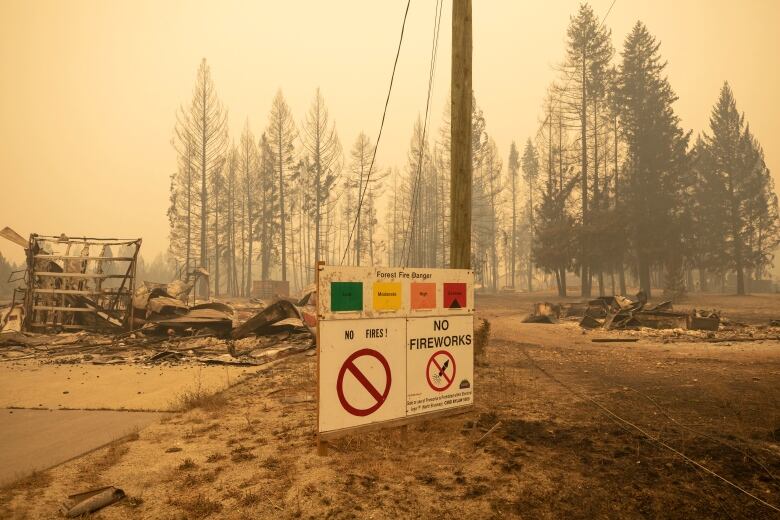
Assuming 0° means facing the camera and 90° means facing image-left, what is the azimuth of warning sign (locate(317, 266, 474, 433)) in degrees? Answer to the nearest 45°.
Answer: approximately 315°

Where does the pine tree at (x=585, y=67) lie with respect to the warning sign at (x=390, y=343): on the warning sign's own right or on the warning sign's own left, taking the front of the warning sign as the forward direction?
on the warning sign's own left

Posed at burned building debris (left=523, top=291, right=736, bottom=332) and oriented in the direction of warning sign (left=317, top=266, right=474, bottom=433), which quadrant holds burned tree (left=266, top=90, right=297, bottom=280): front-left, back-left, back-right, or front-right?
back-right

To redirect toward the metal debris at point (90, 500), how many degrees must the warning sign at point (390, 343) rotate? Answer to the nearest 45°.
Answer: approximately 90° to its right

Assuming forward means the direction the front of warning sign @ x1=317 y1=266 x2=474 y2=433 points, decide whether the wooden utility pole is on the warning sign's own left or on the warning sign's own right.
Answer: on the warning sign's own left

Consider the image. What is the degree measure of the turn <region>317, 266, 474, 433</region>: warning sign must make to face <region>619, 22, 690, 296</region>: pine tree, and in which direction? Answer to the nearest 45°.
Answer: approximately 90° to its left

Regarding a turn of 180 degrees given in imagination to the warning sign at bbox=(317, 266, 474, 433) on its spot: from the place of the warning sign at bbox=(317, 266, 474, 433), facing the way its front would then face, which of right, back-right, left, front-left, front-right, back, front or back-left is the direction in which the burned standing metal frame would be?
front

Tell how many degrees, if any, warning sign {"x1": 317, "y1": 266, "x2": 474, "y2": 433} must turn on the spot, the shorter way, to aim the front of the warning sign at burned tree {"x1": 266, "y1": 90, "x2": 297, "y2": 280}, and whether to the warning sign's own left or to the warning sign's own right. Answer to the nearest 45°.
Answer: approximately 135° to the warning sign's own left

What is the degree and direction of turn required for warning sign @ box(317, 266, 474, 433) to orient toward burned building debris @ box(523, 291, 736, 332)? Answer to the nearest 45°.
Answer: approximately 90° to its left
